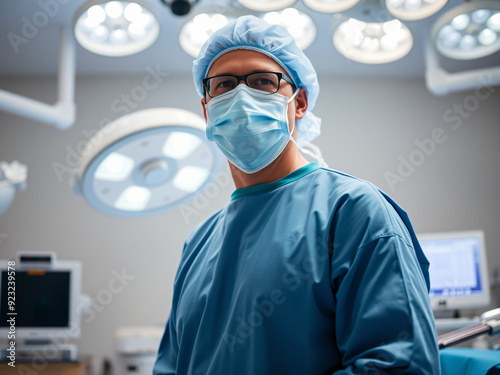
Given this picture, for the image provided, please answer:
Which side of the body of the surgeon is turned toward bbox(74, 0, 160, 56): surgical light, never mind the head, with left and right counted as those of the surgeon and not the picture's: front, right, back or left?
right

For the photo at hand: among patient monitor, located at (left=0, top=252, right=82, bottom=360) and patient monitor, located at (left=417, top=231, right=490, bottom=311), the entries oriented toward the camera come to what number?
2
